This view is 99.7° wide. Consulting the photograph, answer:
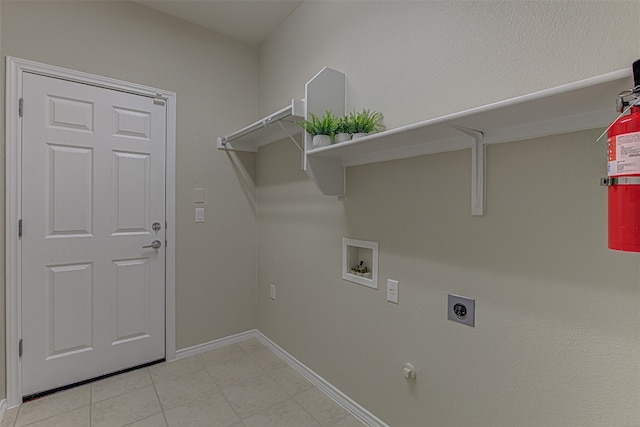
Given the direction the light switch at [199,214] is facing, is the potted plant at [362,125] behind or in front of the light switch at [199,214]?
in front

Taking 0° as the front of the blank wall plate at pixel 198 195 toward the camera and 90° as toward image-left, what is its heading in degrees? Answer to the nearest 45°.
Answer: approximately 0°

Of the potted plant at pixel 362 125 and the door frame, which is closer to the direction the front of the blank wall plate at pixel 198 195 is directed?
the potted plant

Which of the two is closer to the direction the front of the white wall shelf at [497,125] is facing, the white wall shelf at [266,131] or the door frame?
the door frame

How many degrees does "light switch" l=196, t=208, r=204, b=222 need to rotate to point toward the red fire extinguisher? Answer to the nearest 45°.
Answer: approximately 45° to its left

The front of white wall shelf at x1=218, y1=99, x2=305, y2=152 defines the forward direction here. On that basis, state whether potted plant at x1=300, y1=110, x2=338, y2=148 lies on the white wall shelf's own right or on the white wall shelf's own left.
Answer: on the white wall shelf's own left

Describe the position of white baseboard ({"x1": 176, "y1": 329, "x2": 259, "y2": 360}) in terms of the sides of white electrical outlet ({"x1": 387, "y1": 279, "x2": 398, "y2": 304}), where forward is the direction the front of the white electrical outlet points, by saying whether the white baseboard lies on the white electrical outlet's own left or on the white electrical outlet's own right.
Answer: on the white electrical outlet's own right

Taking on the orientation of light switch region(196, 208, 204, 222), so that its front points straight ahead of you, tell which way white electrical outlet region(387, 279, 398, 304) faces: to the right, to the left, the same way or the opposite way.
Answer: to the right

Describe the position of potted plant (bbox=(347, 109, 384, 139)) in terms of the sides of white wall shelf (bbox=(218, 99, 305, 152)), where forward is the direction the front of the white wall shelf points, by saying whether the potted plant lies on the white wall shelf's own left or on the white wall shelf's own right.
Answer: on the white wall shelf's own left

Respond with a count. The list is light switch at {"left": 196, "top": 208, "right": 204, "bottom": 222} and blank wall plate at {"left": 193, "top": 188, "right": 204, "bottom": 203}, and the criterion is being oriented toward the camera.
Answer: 2

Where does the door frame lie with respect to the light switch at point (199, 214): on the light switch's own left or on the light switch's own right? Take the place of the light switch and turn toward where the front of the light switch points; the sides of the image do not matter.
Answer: on the light switch's own right
